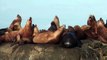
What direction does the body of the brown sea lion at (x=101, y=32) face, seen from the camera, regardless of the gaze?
to the viewer's left

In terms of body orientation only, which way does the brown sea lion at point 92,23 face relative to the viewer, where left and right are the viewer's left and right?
facing to the left of the viewer

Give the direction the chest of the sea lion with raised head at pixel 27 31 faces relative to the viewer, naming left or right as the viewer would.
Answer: facing to the right of the viewer

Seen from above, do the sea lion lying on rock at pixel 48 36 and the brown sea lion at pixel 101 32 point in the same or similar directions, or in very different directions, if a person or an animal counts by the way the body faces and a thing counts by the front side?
very different directions

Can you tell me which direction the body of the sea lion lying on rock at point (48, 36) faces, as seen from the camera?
to the viewer's right

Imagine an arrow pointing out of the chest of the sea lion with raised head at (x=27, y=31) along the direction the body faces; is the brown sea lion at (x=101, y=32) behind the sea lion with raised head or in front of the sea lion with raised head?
in front
